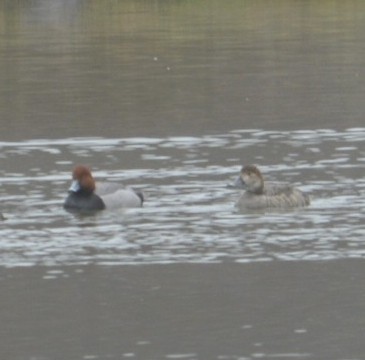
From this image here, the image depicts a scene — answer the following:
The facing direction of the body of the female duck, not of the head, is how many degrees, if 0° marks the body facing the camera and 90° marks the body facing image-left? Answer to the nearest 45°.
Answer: approximately 90°

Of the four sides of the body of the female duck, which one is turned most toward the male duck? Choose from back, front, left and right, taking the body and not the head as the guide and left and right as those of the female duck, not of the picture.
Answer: front
